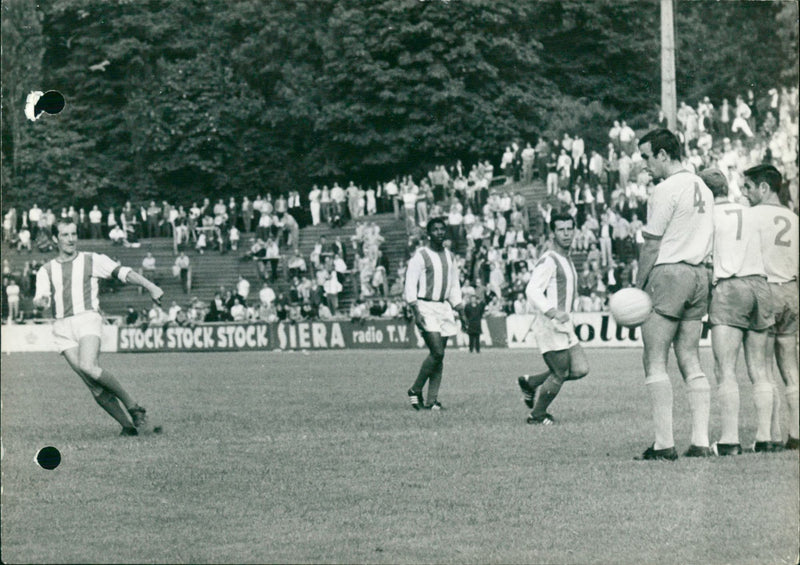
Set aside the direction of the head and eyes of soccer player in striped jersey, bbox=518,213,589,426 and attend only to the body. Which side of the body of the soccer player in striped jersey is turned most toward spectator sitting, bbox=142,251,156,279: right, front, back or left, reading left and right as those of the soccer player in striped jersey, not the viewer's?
back

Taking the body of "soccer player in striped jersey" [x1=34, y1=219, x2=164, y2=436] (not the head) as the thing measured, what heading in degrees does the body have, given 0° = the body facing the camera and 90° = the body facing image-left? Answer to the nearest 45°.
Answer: approximately 0°

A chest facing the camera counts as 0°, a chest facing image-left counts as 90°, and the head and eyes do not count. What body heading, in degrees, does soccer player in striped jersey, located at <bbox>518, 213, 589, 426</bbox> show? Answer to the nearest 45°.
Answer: approximately 315°

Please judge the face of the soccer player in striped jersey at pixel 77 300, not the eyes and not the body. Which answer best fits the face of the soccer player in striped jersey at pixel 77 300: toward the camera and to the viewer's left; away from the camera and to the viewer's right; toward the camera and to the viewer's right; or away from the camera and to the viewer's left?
toward the camera and to the viewer's right

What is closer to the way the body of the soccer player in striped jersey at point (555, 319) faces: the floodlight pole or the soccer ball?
the soccer ball

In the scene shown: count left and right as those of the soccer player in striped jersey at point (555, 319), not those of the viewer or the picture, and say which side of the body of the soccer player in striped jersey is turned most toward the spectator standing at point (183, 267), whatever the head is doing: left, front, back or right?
back
